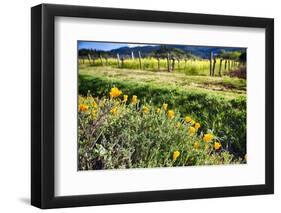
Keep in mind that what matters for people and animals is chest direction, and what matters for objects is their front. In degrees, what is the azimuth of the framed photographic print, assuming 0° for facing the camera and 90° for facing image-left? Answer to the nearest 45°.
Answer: approximately 315°
